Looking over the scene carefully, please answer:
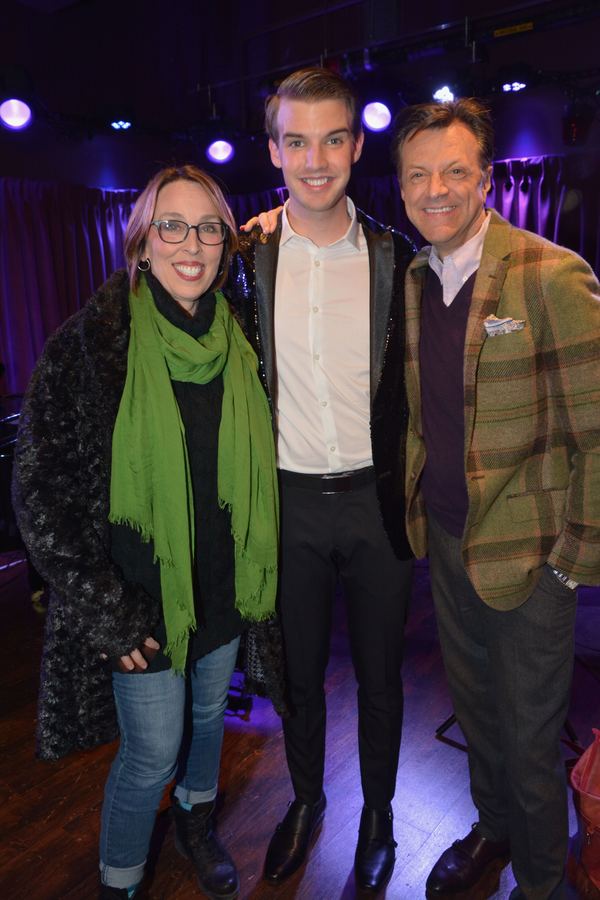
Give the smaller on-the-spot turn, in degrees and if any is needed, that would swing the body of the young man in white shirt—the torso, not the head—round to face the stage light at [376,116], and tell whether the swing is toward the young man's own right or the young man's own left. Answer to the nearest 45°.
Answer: approximately 180°

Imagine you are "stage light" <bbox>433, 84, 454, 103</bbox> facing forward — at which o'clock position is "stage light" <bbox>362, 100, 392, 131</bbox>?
"stage light" <bbox>362, 100, 392, 131</bbox> is roughly at 4 o'clock from "stage light" <bbox>433, 84, 454, 103</bbox>.

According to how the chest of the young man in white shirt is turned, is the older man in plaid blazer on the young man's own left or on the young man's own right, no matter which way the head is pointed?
on the young man's own left

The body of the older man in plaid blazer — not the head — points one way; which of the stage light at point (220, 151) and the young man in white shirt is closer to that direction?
the young man in white shirt

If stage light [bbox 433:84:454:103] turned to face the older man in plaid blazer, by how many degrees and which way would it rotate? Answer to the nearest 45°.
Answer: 0° — it already faces them

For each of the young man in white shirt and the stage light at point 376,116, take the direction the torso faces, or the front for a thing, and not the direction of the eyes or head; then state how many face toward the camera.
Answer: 2

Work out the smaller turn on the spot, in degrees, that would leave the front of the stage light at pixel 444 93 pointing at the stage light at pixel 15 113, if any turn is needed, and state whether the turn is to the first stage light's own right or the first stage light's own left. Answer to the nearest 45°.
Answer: approximately 90° to the first stage light's own right

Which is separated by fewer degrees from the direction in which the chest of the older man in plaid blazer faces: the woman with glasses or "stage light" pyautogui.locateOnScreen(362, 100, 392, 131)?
the woman with glasses

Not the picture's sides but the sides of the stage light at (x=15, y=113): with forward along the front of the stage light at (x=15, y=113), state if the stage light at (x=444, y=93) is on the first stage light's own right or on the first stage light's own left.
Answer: on the first stage light's own left

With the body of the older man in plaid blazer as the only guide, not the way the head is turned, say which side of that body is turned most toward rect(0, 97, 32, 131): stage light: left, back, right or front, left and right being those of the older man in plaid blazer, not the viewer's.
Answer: right
